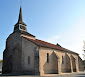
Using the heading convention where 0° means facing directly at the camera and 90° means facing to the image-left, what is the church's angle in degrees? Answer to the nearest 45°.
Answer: approximately 45°
